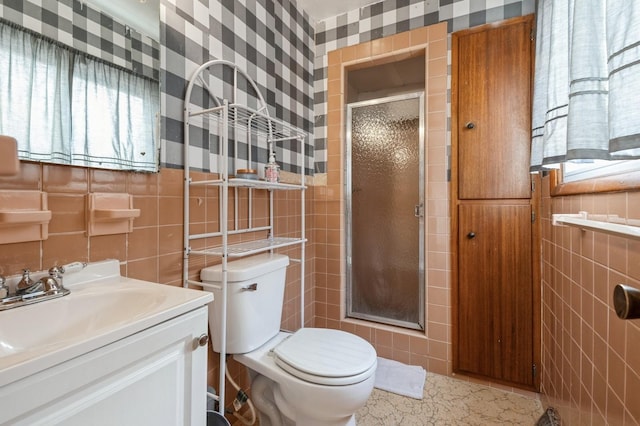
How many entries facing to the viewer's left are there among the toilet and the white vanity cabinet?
0

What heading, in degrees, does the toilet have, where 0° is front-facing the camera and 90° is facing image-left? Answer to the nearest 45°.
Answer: approximately 315°

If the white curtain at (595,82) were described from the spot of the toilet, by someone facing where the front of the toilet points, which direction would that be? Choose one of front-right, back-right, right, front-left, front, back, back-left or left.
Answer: front

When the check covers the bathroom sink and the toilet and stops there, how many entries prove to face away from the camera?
0

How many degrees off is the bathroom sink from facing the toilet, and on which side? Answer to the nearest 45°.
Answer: approximately 45° to its left

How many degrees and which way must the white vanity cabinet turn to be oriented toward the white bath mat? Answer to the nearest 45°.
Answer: approximately 45° to its left

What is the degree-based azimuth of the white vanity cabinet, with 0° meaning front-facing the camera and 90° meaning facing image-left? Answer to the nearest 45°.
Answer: approximately 315°

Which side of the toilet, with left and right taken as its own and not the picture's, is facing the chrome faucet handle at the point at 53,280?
right

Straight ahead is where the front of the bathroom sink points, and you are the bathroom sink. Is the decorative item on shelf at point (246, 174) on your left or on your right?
on your left

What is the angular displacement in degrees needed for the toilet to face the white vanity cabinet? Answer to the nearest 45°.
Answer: approximately 90° to its right

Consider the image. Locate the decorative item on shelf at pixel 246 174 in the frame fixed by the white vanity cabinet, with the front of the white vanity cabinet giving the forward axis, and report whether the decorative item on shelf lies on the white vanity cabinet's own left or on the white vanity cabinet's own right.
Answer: on the white vanity cabinet's own left

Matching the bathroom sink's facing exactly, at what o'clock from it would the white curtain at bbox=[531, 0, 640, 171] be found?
The white curtain is roughly at 12 o'clock from the bathroom sink.

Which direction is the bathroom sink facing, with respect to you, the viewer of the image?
facing the viewer and to the right of the viewer
